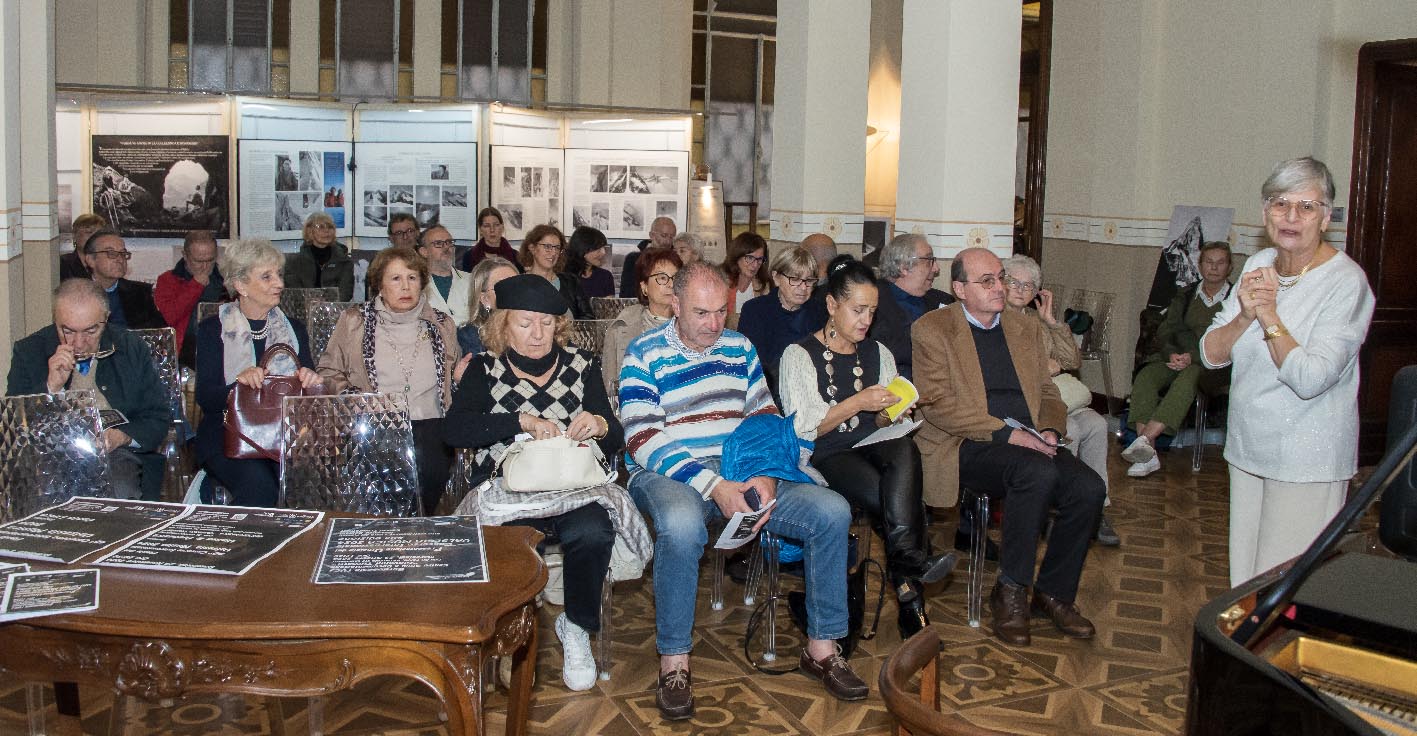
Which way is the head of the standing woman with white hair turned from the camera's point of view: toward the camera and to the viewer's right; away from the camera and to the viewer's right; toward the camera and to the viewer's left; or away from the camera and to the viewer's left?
toward the camera and to the viewer's left

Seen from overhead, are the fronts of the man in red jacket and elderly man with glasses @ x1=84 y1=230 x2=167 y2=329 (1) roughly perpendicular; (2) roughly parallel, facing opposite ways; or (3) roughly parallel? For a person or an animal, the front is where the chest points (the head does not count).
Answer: roughly parallel

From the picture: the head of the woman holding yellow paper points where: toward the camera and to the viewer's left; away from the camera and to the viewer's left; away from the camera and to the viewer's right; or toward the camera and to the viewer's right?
toward the camera and to the viewer's right

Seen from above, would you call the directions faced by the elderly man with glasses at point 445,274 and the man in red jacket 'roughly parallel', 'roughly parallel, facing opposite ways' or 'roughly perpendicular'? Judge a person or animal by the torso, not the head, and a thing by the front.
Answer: roughly parallel

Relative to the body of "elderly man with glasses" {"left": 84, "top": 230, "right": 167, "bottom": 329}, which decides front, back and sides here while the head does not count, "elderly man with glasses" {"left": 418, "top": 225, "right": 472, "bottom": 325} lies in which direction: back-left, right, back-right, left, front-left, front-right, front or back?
front-left

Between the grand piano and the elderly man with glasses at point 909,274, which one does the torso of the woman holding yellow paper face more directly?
the grand piano

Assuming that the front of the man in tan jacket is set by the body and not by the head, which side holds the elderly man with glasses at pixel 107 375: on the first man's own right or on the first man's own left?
on the first man's own right

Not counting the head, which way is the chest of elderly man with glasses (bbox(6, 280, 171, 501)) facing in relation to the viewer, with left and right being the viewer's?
facing the viewer

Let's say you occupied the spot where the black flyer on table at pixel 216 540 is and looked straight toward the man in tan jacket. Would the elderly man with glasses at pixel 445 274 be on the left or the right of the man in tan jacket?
left

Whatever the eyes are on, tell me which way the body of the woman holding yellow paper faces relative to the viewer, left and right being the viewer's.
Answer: facing the viewer and to the right of the viewer

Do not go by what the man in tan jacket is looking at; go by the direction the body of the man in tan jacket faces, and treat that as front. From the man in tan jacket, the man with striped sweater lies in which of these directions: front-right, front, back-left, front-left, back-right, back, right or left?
right

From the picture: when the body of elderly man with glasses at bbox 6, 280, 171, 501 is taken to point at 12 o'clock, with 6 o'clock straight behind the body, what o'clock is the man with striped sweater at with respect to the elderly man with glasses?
The man with striped sweater is roughly at 10 o'clock from the elderly man with glasses.

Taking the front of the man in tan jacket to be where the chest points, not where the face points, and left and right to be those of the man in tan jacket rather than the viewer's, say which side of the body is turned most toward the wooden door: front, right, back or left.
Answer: left

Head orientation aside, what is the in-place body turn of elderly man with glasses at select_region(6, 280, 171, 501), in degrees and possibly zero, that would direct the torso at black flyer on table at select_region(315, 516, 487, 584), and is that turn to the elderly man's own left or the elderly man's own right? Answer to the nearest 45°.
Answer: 0° — they already face it
